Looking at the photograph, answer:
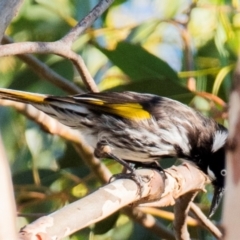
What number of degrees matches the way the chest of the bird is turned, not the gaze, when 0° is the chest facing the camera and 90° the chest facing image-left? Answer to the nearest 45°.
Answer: approximately 270°
